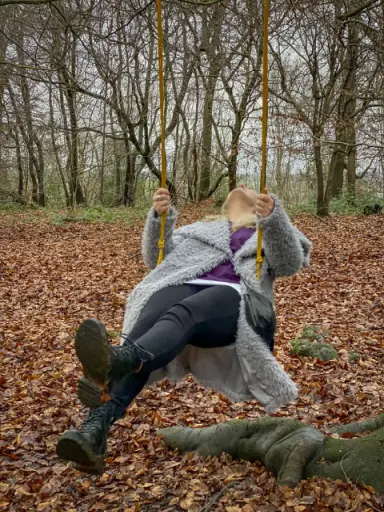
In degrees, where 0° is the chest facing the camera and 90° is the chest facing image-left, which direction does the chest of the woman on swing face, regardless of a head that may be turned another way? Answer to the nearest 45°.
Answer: approximately 45°

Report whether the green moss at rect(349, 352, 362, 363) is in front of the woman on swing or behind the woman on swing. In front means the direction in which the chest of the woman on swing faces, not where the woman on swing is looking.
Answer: behind

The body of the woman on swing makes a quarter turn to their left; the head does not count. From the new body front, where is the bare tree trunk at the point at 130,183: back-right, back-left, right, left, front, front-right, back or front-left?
back-left

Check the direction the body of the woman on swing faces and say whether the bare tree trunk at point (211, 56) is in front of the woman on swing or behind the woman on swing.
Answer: behind

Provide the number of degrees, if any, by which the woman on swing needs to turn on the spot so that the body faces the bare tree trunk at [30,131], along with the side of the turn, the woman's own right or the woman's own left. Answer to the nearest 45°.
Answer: approximately 135° to the woman's own right
